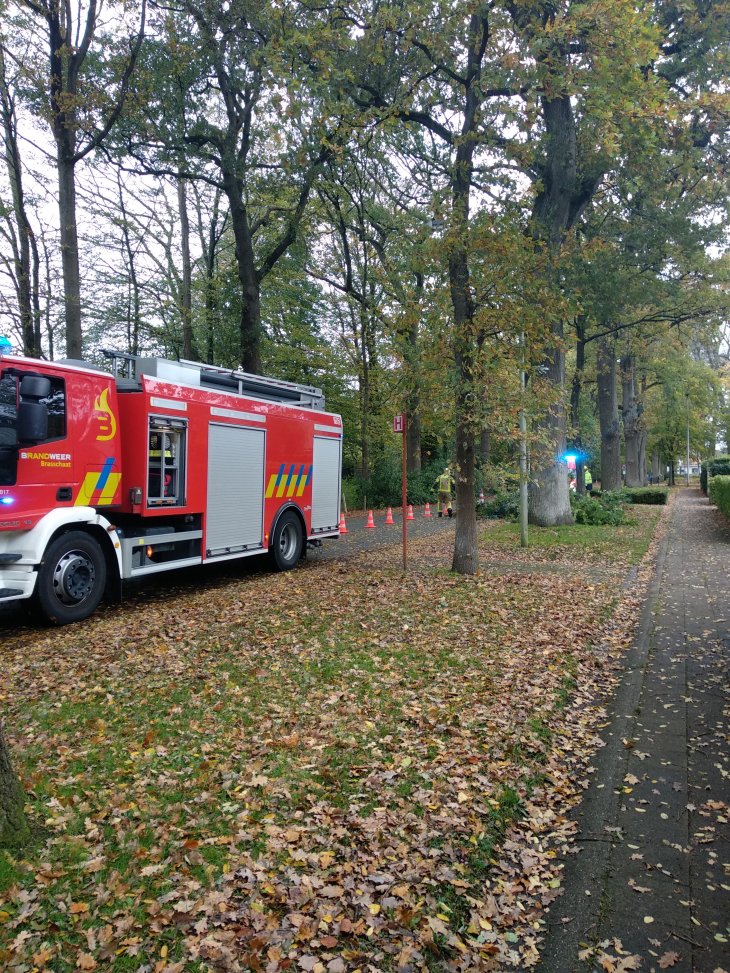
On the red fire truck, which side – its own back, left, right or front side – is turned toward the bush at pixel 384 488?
back

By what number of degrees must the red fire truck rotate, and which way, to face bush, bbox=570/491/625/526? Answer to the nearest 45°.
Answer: approximately 180°

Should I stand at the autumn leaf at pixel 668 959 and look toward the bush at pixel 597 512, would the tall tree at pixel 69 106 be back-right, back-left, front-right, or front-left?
front-left

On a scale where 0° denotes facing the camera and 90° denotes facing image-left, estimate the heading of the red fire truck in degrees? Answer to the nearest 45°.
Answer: approximately 45°

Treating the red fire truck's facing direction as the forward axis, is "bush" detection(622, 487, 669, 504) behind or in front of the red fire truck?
behind

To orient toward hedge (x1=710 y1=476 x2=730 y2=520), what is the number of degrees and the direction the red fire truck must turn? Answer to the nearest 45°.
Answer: approximately 180°

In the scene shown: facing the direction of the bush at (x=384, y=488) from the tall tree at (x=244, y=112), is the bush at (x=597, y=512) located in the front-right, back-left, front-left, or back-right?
front-right

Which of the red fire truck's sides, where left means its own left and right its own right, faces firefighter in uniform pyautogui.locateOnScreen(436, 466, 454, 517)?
back
